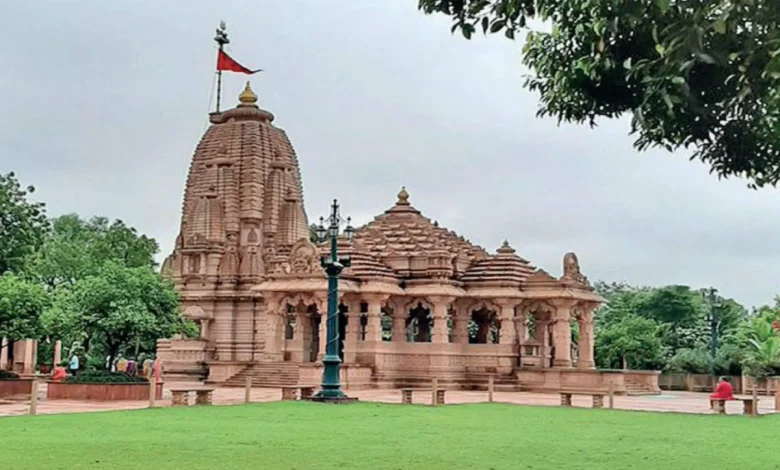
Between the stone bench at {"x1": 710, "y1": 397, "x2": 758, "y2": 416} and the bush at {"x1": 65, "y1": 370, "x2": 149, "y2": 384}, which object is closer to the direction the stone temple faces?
the stone bench

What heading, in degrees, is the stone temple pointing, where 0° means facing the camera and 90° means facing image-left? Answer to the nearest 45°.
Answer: approximately 270°

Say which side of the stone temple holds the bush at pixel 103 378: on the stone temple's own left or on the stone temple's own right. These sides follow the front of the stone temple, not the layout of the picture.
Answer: on the stone temple's own right

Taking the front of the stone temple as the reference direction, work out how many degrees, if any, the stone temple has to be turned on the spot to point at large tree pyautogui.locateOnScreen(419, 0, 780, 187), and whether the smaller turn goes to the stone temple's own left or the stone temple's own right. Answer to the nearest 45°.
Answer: approximately 90° to the stone temple's own right

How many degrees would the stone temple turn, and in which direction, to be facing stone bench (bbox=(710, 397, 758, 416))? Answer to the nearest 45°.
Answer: approximately 45° to its right

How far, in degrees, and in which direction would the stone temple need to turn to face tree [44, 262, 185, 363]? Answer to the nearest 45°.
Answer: approximately 135° to its right

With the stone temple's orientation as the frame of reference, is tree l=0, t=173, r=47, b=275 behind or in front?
behind

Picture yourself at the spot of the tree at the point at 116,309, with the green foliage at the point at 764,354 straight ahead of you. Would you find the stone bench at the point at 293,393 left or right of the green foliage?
right

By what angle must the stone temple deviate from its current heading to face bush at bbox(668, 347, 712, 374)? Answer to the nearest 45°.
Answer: approximately 45° to its left

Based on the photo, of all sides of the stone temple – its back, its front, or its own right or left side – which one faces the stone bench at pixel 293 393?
right
